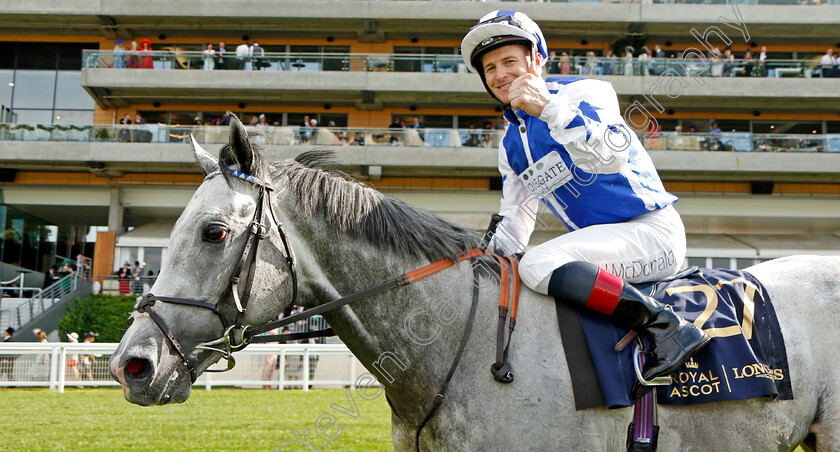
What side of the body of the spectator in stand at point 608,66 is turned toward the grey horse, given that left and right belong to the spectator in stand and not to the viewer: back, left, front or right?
front

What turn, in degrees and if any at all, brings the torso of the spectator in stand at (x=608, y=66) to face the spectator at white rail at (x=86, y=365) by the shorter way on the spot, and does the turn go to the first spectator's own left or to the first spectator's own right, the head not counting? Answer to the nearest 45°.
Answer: approximately 45° to the first spectator's own right

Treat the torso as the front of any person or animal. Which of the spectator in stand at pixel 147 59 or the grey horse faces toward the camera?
the spectator in stand

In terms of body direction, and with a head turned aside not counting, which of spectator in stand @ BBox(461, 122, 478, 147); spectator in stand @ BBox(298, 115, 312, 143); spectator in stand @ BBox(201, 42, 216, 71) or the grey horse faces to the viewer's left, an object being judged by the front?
the grey horse

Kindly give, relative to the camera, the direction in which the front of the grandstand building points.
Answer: facing the viewer

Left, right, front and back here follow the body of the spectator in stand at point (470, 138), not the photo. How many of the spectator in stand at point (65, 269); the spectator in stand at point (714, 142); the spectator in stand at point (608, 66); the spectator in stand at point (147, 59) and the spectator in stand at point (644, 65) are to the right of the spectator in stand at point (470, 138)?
2

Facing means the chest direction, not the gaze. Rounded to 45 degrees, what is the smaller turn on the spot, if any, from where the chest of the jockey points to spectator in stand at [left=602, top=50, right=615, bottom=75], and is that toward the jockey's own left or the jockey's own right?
approximately 135° to the jockey's own right

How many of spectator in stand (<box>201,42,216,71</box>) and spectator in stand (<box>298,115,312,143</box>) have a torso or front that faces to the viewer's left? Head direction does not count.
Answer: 0

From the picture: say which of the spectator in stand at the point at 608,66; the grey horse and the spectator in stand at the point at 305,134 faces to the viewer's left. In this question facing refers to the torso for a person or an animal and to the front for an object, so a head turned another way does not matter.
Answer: the grey horse

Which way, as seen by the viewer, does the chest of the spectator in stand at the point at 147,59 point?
toward the camera

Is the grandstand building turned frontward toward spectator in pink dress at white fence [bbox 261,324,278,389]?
yes

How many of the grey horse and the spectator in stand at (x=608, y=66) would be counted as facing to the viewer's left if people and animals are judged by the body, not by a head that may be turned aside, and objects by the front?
1

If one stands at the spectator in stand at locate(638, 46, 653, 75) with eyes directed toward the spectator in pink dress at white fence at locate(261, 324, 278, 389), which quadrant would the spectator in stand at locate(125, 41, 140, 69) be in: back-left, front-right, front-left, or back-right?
front-right

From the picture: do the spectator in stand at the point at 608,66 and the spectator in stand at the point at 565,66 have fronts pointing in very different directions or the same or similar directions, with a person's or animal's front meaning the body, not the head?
same or similar directions

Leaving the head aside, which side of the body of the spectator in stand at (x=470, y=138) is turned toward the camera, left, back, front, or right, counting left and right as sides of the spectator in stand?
front
